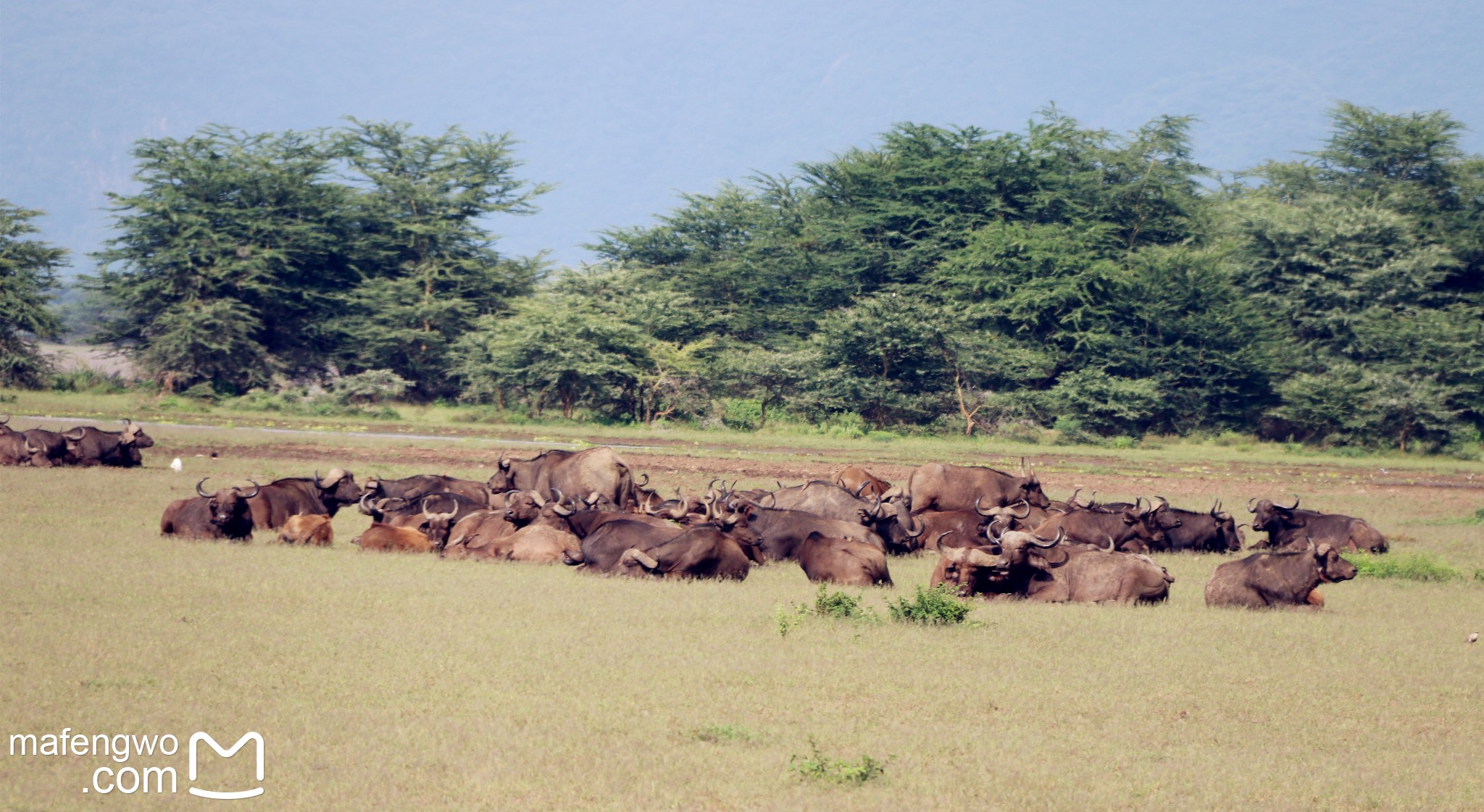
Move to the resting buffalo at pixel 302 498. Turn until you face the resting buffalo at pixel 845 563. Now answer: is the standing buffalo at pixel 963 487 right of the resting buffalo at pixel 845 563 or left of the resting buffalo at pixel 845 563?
left

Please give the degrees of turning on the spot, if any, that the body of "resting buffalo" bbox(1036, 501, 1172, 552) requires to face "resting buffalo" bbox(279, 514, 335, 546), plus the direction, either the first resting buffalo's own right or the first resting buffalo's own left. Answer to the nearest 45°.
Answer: approximately 135° to the first resting buffalo's own right

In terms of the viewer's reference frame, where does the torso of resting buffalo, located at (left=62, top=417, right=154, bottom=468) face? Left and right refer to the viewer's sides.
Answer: facing to the right of the viewer

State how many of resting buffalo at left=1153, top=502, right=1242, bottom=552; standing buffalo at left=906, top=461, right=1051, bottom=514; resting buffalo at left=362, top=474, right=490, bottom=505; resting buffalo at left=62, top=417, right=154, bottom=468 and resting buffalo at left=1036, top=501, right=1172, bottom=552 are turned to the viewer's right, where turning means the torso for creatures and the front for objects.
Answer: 4

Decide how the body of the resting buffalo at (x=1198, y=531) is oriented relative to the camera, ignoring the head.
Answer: to the viewer's right

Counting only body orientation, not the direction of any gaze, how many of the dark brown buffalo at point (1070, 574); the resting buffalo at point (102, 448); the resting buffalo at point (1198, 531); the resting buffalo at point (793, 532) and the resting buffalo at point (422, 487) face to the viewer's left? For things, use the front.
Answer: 3

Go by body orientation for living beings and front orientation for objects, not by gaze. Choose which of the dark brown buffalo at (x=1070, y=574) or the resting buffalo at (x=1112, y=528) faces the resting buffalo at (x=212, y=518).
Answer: the dark brown buffalo

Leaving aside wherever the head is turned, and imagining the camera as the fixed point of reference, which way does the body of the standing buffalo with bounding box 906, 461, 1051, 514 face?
to the viewer's right

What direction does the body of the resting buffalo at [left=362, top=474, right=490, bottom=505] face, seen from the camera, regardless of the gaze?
to the viewer's left

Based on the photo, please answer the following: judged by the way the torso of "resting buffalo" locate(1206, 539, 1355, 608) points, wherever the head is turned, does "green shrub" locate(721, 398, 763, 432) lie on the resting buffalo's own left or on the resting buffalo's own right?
on the resting buffalo's own left

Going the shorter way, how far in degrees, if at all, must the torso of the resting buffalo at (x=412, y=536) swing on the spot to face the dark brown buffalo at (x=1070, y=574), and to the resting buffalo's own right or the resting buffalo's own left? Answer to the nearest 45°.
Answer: approximately 45° to the resting buffalo's own right

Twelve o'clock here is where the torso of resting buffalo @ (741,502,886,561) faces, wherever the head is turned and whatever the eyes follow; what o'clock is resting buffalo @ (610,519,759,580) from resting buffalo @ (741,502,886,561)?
resting buffalo @ (610,519,759,580) is roughly at 10 o'clock from resting buffalo @ (741,502,886,561).

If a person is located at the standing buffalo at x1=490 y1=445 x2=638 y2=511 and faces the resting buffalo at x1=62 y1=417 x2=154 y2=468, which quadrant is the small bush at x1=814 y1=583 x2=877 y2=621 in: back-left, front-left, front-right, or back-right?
back-left

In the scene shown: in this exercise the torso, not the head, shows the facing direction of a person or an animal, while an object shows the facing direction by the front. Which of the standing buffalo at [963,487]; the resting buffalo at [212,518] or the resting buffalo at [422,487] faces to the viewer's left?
the resting buffalo at [422,487]

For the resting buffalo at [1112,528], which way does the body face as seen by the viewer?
to the viewer's right

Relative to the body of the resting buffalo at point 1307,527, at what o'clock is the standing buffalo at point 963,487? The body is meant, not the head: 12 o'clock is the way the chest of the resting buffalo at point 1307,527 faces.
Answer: the standing buffalo at point 963,487 is roughly at 12 o'clock from the resting buffalo at point 1307,527.
